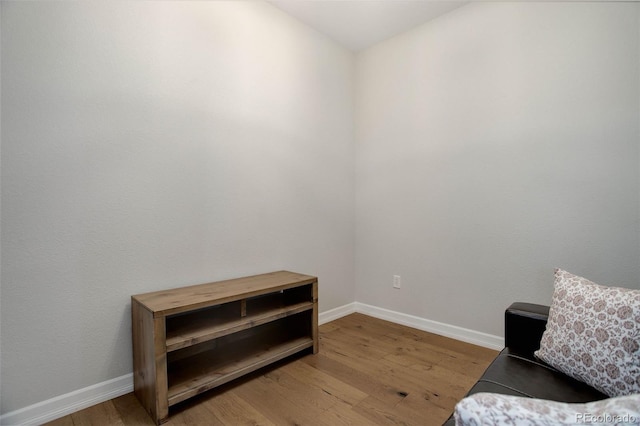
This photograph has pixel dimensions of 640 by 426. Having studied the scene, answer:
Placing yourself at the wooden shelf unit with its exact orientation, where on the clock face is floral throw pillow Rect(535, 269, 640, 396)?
The floral throw pillow is roughly at 12 o'clock from the wooden shelf unit.

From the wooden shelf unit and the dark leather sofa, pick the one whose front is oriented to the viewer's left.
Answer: the dark leather sofa

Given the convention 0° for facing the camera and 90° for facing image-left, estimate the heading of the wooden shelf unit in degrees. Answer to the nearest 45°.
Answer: approximately 315°

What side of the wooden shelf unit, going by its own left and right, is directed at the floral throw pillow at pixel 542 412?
front

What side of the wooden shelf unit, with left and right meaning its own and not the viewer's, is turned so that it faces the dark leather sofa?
front

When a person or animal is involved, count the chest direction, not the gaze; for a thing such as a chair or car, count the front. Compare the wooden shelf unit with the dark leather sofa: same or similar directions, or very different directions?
very different directions

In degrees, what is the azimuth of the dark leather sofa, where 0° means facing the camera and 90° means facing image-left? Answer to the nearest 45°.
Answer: approximately 90°
